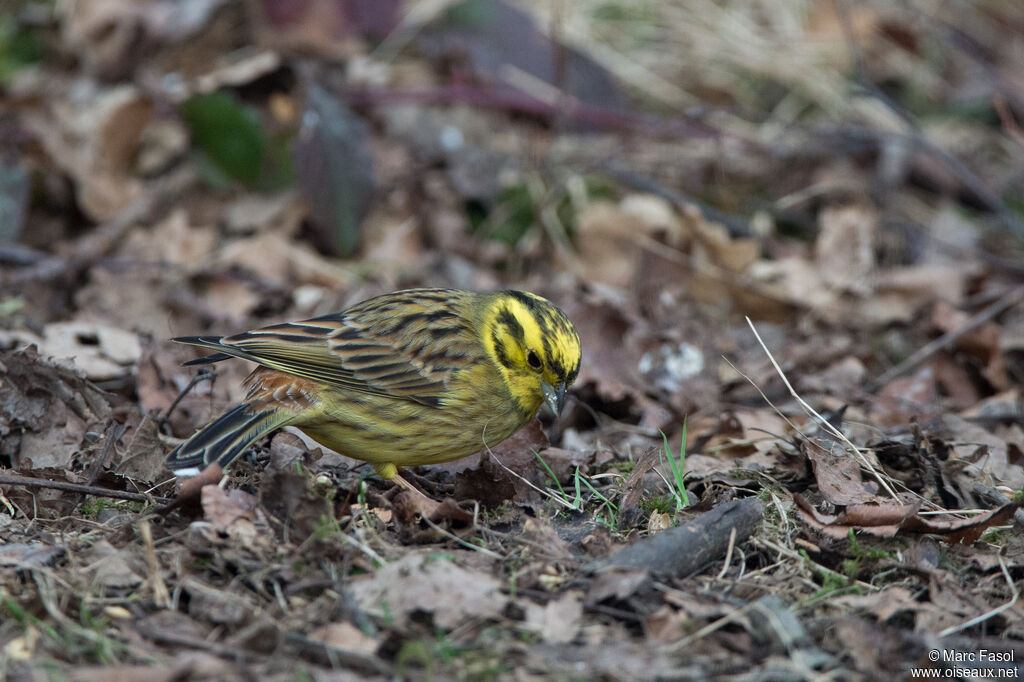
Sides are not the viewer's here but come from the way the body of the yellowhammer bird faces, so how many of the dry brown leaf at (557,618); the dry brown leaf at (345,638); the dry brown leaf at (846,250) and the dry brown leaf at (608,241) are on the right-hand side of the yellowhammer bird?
2

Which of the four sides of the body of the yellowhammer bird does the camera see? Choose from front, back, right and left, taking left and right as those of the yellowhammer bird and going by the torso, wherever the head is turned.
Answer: right

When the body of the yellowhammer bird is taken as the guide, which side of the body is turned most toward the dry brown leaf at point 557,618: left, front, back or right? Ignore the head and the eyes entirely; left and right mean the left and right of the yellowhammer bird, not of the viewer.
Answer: right

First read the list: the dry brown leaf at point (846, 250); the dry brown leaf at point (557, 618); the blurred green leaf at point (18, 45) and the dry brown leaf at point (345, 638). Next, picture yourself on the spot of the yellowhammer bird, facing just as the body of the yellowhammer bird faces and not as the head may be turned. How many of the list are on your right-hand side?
2

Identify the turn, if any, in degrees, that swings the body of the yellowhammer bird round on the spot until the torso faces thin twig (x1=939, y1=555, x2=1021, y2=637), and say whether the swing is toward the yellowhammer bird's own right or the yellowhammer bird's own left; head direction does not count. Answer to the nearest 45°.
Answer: approximately 45° to the yellowhammer bird's own right

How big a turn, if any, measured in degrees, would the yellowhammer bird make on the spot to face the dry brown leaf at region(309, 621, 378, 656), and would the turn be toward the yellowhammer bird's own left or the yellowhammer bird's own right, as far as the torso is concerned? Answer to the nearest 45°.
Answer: approximately 90° to the yellowhammer bird's own right

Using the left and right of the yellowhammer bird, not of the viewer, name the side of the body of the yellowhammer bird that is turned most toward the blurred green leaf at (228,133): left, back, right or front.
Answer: left

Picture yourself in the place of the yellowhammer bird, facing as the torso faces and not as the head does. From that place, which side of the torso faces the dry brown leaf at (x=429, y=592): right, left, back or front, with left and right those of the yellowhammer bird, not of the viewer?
right

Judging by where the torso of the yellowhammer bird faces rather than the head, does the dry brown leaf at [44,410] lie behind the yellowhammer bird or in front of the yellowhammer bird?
behind

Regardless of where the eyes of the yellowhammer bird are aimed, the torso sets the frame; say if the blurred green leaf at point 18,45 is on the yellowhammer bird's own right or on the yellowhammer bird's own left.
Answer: on the yellowhammer bird's own left

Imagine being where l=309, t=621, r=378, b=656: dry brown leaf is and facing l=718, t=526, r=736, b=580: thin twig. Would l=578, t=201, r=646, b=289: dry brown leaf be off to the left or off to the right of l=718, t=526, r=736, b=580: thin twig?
left
